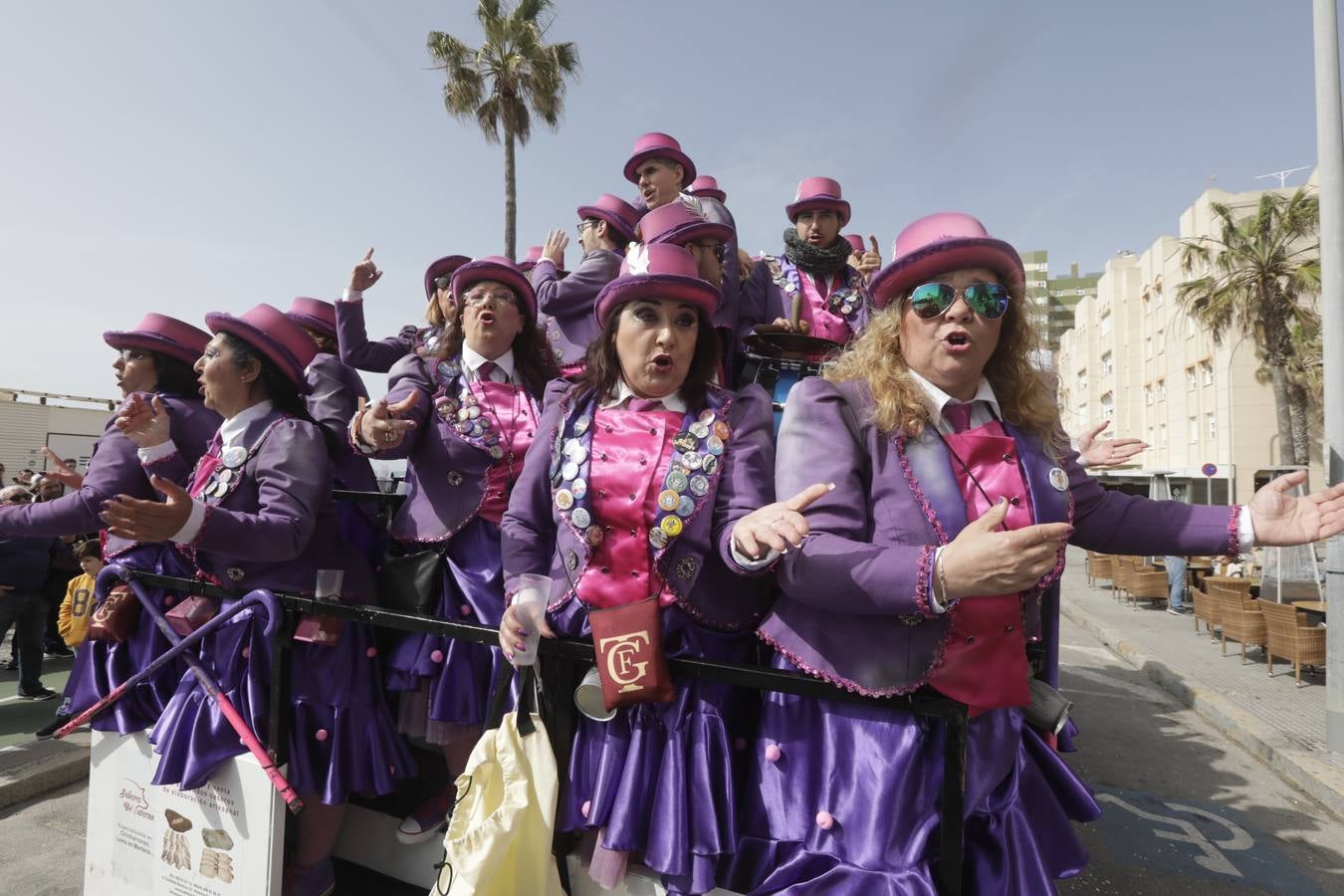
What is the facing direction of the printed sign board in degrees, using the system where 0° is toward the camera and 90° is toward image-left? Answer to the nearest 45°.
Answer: approximately 45°

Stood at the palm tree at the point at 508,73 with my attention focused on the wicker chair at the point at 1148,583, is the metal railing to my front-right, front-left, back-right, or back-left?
front-right

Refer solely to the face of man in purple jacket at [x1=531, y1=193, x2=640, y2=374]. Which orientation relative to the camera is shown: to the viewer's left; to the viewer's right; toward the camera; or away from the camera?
to the viewer's left

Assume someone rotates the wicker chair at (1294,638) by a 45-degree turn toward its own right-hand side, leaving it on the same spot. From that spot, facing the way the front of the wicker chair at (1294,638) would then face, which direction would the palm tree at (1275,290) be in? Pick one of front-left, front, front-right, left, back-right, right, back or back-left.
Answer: left

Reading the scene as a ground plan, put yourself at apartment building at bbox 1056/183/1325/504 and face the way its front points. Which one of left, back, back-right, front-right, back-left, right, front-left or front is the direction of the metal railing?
front-left

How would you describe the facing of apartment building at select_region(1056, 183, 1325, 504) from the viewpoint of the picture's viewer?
facing the viewer and to the left of the viewer

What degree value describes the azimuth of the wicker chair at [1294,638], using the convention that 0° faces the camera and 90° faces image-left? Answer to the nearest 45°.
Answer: approximately 225°
